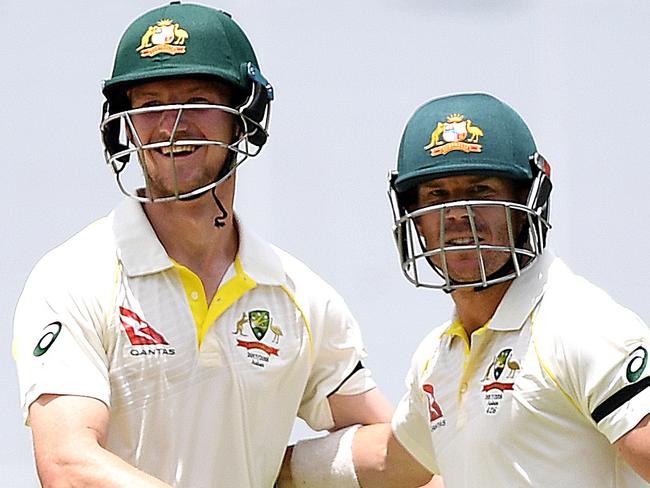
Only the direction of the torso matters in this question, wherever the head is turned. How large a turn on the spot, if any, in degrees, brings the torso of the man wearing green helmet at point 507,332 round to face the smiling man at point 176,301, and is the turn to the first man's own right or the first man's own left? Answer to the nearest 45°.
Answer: approximately 45° to the first man's own right

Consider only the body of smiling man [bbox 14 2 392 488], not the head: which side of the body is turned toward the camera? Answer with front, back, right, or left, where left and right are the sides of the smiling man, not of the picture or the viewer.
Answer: front

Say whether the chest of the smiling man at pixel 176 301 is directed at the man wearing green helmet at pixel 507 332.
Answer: no

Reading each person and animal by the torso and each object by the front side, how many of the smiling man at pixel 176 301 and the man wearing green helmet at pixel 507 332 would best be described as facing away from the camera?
0

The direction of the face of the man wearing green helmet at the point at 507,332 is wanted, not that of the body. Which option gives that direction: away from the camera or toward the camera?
toward the camera

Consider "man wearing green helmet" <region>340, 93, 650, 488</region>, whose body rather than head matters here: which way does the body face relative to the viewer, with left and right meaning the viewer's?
facing the viewer and to the left of the viewer
